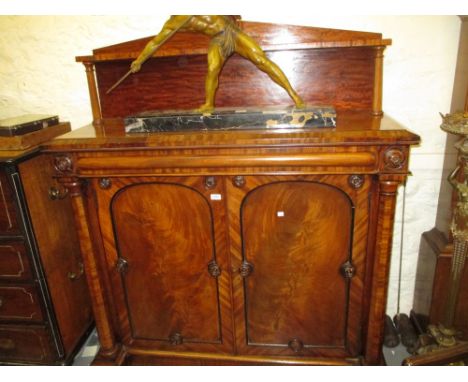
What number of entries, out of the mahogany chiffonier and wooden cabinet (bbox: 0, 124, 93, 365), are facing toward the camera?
2

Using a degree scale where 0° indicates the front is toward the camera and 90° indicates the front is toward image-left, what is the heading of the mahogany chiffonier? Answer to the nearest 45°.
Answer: approximately 0°

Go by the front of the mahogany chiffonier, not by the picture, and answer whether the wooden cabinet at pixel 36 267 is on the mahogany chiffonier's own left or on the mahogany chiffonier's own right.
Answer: on the mahogany chiffonier's own right

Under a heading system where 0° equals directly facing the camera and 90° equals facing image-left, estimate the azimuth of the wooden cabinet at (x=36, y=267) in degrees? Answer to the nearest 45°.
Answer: approximately 0°

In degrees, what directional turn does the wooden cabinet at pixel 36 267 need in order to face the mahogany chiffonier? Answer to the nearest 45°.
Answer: approximately 45° to its left
